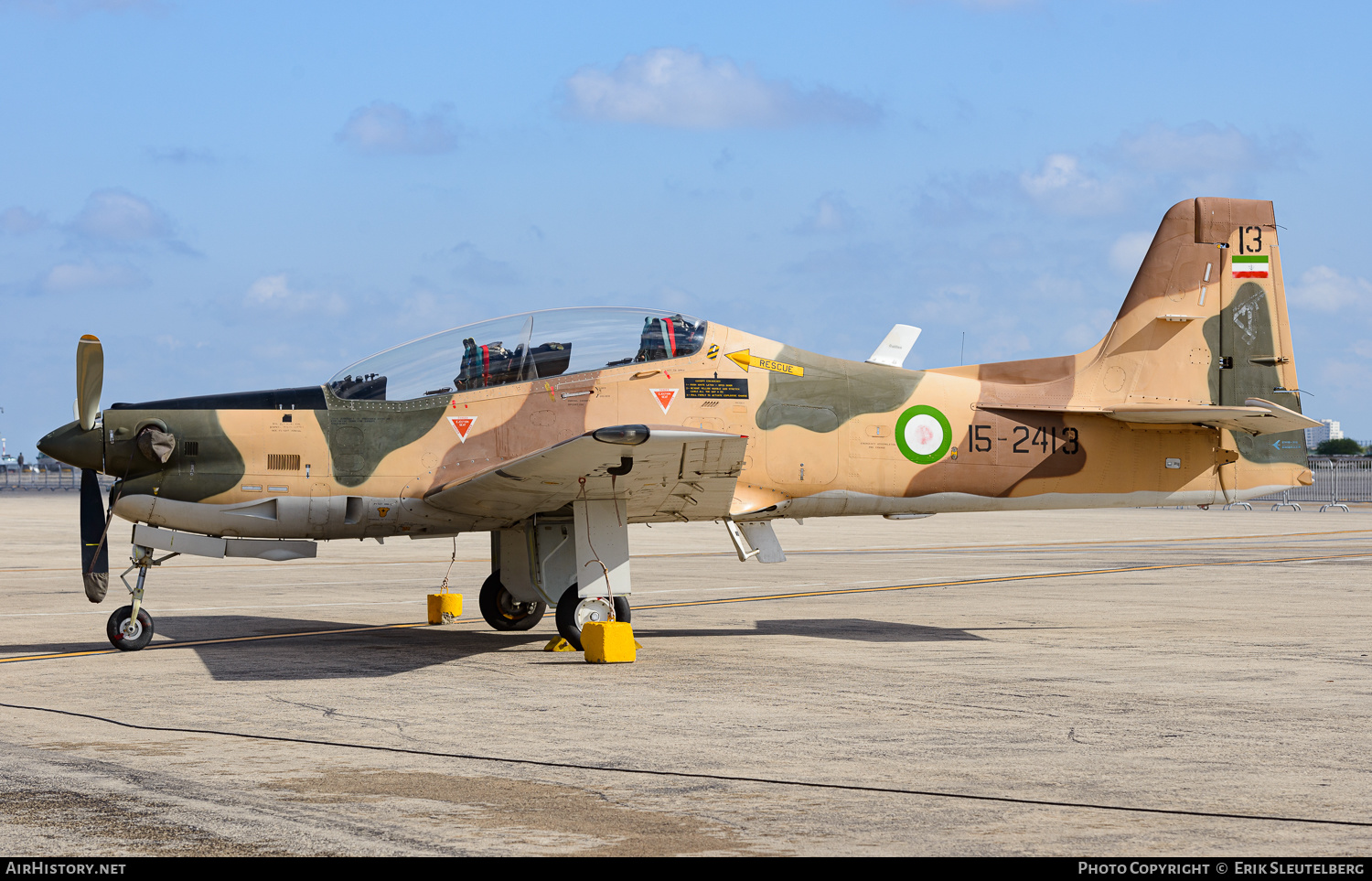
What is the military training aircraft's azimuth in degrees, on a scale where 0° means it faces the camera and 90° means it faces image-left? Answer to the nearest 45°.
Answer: approximately 90°
